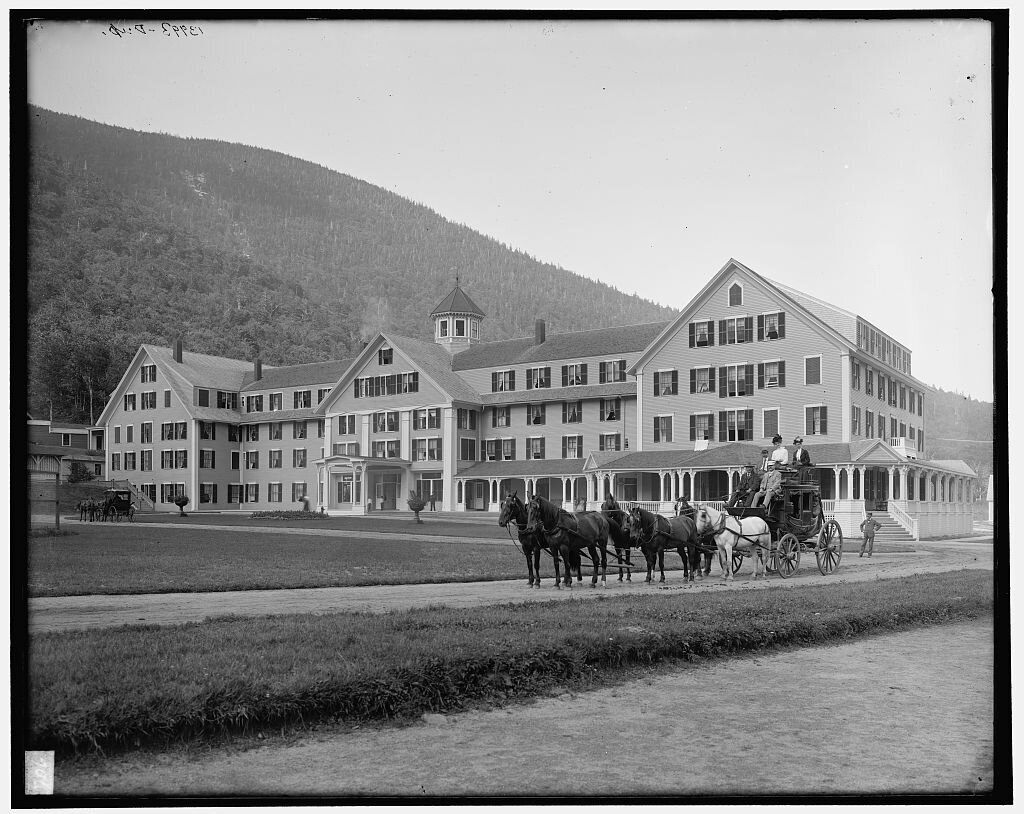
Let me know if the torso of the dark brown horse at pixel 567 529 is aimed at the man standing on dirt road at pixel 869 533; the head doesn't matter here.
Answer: no

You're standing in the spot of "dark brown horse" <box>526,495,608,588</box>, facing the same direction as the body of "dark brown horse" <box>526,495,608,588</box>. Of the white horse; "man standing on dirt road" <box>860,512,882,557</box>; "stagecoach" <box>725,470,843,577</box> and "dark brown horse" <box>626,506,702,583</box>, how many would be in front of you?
0

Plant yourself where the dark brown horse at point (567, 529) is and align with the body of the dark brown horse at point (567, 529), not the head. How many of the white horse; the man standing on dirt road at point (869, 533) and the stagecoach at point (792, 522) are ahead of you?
0

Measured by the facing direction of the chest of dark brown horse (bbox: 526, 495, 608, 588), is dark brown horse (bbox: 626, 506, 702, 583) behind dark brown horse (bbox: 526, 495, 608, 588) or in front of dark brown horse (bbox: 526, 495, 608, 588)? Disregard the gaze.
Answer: behind

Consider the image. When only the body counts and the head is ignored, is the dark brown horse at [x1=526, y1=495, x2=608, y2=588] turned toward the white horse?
no

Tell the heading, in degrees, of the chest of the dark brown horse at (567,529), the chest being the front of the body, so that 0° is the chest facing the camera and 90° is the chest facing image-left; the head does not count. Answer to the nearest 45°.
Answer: approximately 45°

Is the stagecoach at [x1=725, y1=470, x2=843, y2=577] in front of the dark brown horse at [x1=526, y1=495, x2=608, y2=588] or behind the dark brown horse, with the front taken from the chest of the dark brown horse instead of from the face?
behind

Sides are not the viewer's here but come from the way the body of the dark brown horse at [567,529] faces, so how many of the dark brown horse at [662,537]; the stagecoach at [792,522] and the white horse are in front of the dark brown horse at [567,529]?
0

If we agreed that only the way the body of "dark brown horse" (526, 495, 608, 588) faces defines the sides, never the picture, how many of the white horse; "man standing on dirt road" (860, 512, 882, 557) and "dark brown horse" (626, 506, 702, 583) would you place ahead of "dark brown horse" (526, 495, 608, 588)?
0
